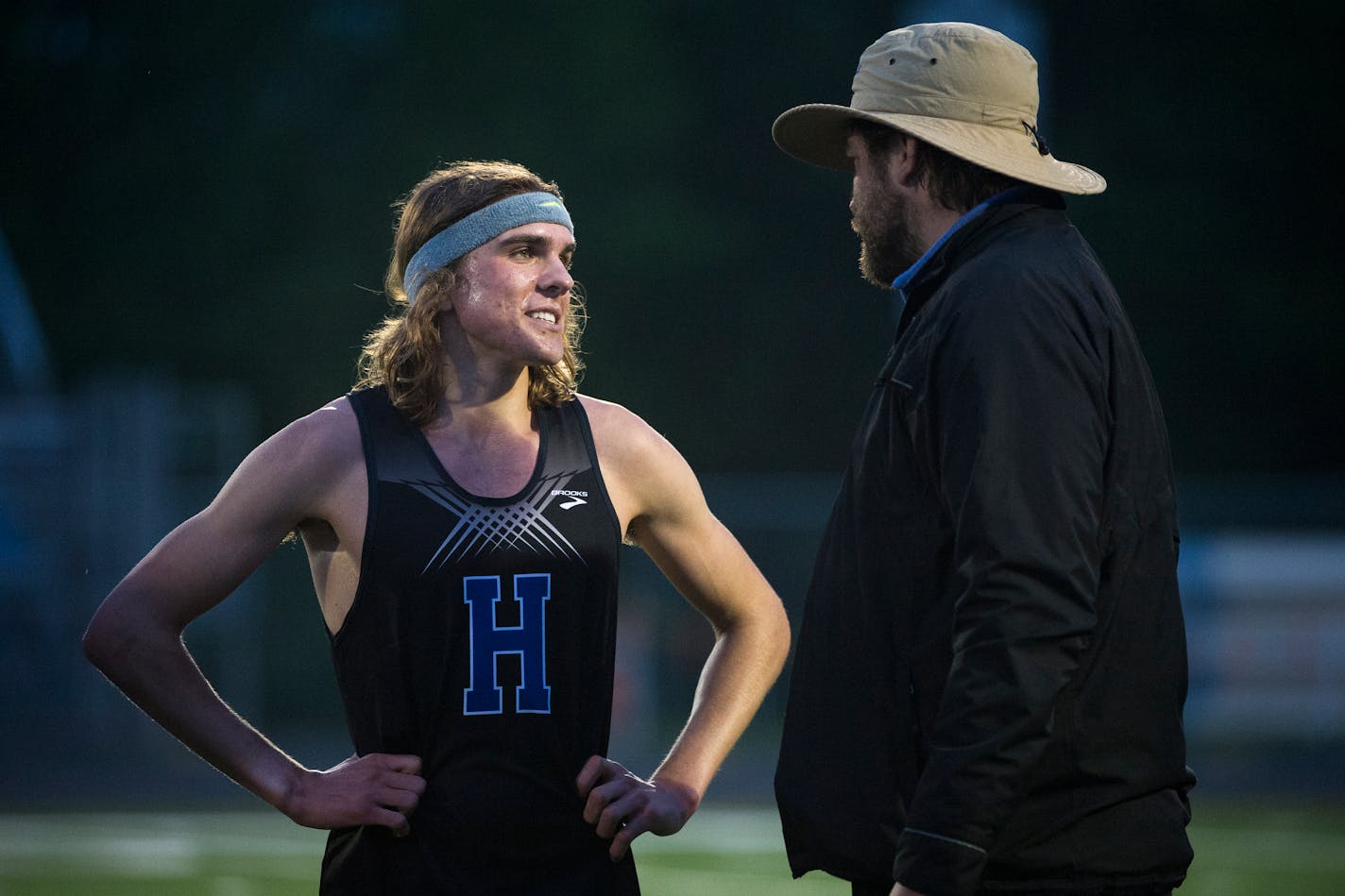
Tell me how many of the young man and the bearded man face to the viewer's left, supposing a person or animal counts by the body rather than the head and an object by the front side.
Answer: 1

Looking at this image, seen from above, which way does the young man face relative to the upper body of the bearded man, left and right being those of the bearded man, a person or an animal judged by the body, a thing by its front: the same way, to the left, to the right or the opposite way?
to the left

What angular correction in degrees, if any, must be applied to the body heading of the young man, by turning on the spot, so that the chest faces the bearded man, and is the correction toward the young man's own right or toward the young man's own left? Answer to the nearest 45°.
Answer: approximately 45° to the young man's own left

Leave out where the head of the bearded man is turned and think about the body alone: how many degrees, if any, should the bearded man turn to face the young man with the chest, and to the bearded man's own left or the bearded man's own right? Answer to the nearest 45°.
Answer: approximately 45° to the bearded man's own right

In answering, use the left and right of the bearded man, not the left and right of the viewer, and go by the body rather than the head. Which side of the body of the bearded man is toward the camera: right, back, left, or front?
left
